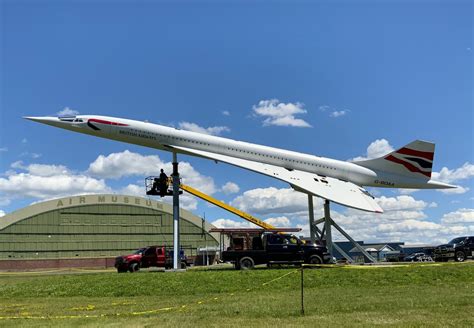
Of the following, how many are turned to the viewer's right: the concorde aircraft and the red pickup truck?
0

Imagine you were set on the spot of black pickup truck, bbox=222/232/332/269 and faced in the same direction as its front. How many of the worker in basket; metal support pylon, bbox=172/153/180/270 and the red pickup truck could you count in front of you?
0

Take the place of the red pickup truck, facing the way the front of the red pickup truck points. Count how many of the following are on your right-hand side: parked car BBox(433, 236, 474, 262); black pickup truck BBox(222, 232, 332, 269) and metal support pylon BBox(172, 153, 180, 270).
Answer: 0

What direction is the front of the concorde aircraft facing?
to the viewer's left

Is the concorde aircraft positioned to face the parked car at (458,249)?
no

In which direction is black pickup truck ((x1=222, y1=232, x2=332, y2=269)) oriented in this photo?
to the viewer's right

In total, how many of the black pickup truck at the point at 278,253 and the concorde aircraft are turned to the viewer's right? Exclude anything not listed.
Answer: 1

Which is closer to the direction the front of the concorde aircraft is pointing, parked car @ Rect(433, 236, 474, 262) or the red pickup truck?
the red pickup truck

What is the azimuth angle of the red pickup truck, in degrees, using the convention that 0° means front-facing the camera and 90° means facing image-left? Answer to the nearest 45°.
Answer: approximately 45°

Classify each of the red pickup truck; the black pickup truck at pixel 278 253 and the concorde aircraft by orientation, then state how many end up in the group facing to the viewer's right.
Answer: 1
